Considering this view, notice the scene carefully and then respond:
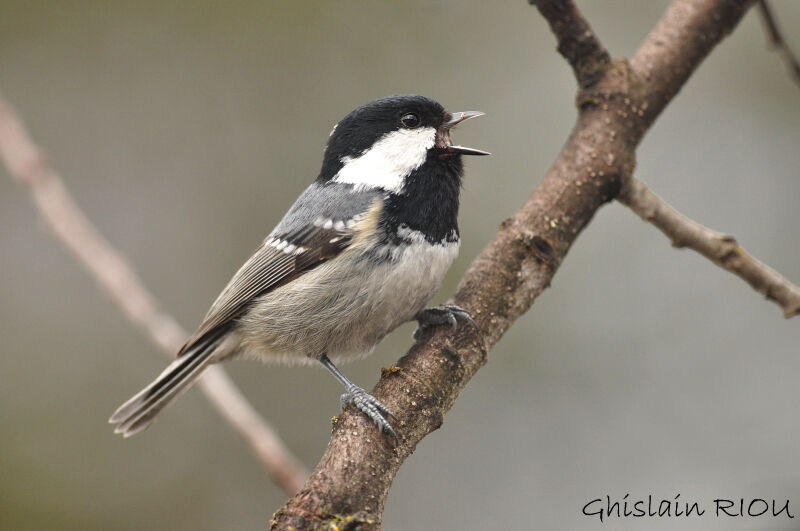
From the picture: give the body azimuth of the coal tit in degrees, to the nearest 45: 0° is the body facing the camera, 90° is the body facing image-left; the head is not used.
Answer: approximately 270°

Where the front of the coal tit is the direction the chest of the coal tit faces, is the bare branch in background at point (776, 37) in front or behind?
in front
